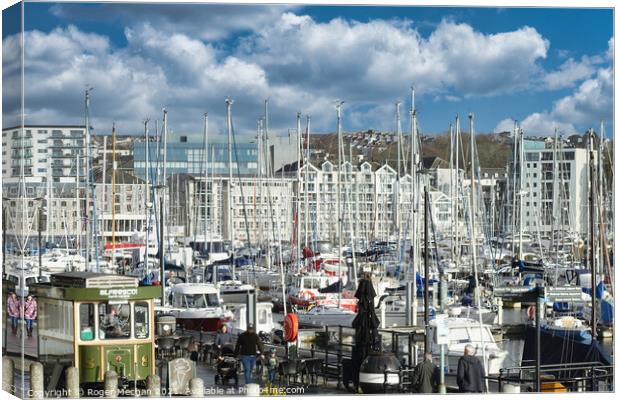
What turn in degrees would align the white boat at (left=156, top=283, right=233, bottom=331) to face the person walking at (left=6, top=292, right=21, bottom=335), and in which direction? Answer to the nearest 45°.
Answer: approximately 45° to its right

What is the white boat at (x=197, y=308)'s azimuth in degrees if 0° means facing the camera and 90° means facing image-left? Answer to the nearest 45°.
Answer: approximately 315°

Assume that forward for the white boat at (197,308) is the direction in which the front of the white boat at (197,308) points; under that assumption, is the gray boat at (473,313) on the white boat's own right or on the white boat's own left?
on the white boat's own left
